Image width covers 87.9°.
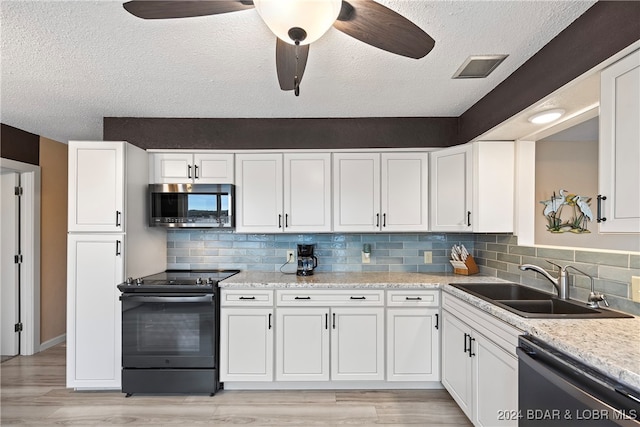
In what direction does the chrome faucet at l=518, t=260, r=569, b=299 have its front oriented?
to the viewer's left

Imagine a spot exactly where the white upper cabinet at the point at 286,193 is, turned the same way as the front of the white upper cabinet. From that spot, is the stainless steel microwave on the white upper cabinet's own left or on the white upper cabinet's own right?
on the white upper cabinet's own right

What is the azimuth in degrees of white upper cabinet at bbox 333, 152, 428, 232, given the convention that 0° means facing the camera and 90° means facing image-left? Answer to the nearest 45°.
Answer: approximately 0°

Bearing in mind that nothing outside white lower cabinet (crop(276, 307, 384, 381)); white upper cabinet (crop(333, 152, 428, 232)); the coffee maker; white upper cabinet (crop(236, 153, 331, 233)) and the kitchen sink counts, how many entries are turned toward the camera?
4

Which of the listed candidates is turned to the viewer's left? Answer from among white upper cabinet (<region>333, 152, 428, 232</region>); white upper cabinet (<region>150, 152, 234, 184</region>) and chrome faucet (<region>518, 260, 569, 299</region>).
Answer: the chrome faucet

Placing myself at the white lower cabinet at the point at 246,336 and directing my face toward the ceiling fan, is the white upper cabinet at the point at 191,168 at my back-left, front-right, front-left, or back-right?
back-right
